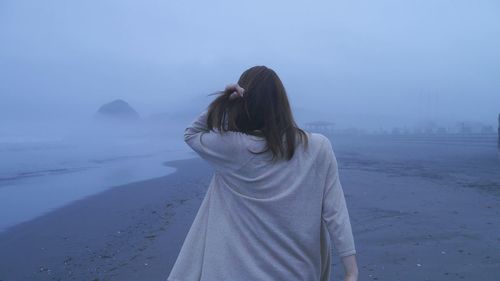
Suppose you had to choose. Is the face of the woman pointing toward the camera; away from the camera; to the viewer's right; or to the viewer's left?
away from the camera

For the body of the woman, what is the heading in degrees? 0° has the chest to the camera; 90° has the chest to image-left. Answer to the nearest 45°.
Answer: approximately 180°
